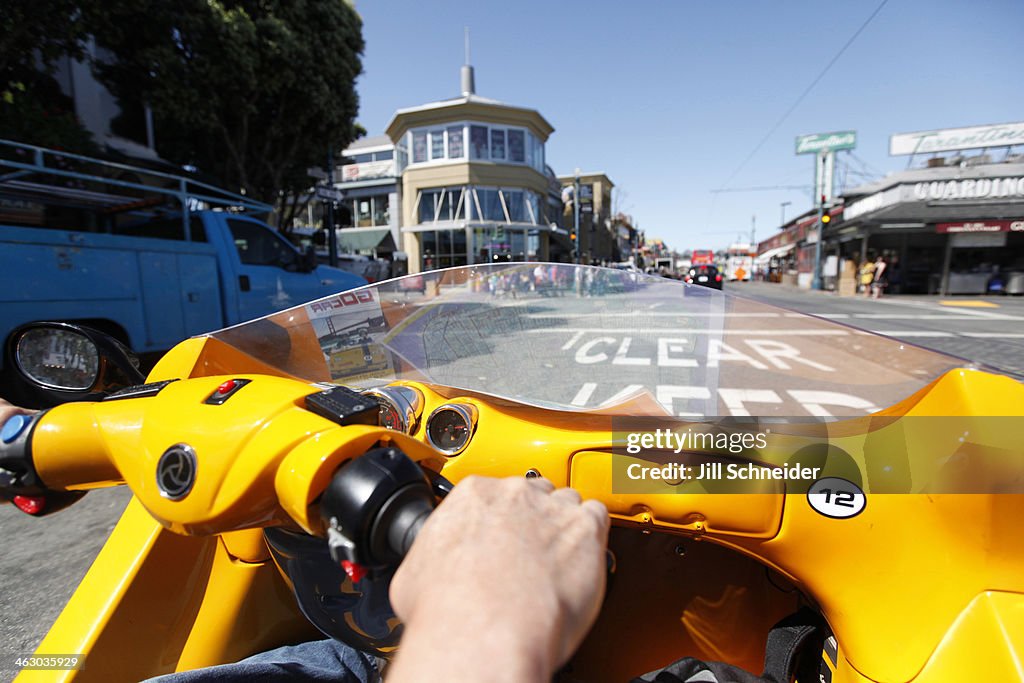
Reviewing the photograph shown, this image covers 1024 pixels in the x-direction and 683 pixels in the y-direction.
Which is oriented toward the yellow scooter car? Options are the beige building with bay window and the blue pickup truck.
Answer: the beige building with bay window

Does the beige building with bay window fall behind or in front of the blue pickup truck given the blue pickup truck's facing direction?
in front

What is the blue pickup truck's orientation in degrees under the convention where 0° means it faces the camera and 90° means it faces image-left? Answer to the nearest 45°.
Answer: approximately 225°

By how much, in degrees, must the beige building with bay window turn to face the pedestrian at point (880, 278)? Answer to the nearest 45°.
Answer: approximately 45° to its left

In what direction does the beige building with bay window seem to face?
toward the camera

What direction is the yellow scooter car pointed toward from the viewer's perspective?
away from the camera

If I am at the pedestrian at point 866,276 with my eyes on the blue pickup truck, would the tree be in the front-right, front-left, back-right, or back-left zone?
front-right

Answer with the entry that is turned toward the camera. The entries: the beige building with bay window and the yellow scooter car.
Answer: the beige building with bay window

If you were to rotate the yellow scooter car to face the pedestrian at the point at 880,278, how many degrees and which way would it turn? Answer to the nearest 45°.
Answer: approximately 45° to its right

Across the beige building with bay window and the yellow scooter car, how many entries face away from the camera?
1

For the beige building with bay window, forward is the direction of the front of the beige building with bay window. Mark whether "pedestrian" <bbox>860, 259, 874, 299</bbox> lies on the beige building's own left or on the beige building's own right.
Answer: on the beige building's own left

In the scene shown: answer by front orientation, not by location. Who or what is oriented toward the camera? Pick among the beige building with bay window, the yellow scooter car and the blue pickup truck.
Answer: the beige building with bay window

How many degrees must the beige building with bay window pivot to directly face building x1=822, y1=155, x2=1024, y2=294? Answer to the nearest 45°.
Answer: approximately 45° to its left

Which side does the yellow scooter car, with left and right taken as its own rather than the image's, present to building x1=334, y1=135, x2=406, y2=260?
front

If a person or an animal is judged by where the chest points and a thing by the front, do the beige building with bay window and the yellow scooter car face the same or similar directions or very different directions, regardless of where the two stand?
very different directions

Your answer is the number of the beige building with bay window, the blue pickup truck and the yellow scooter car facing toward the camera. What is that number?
1
